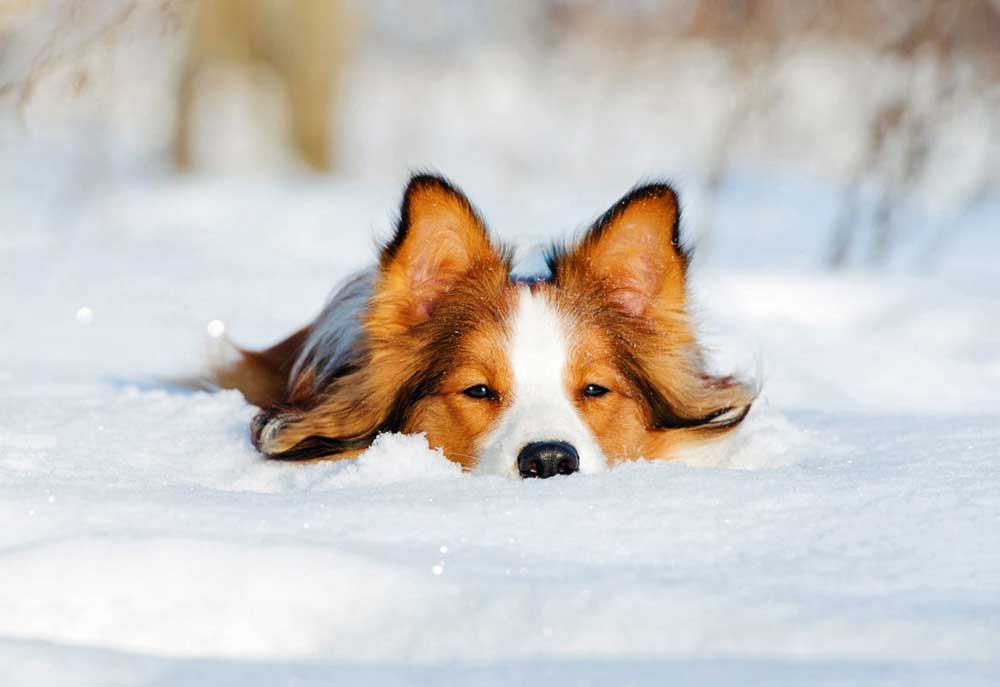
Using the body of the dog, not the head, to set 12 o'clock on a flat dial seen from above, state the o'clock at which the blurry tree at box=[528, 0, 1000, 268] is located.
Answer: The blurry tree is roughly at 7 o'clock from the dog.

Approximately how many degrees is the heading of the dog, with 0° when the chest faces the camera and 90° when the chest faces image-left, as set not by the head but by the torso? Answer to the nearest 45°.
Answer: approximately 0°

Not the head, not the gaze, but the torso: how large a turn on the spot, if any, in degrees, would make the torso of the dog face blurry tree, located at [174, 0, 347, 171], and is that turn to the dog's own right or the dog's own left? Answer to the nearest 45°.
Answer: approximately 180°
